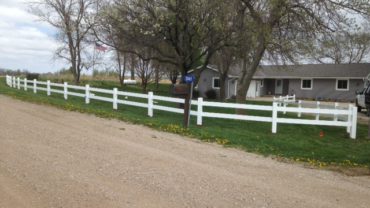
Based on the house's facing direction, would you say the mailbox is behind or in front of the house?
in front

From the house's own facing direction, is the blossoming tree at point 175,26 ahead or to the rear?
ahead

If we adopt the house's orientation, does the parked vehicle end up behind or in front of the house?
in front

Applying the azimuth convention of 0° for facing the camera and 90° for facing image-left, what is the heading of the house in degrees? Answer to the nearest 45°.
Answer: approximately 0°

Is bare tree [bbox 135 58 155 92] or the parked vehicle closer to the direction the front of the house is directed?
the parked vehicle

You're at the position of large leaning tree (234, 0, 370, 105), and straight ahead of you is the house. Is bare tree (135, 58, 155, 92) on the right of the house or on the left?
left
